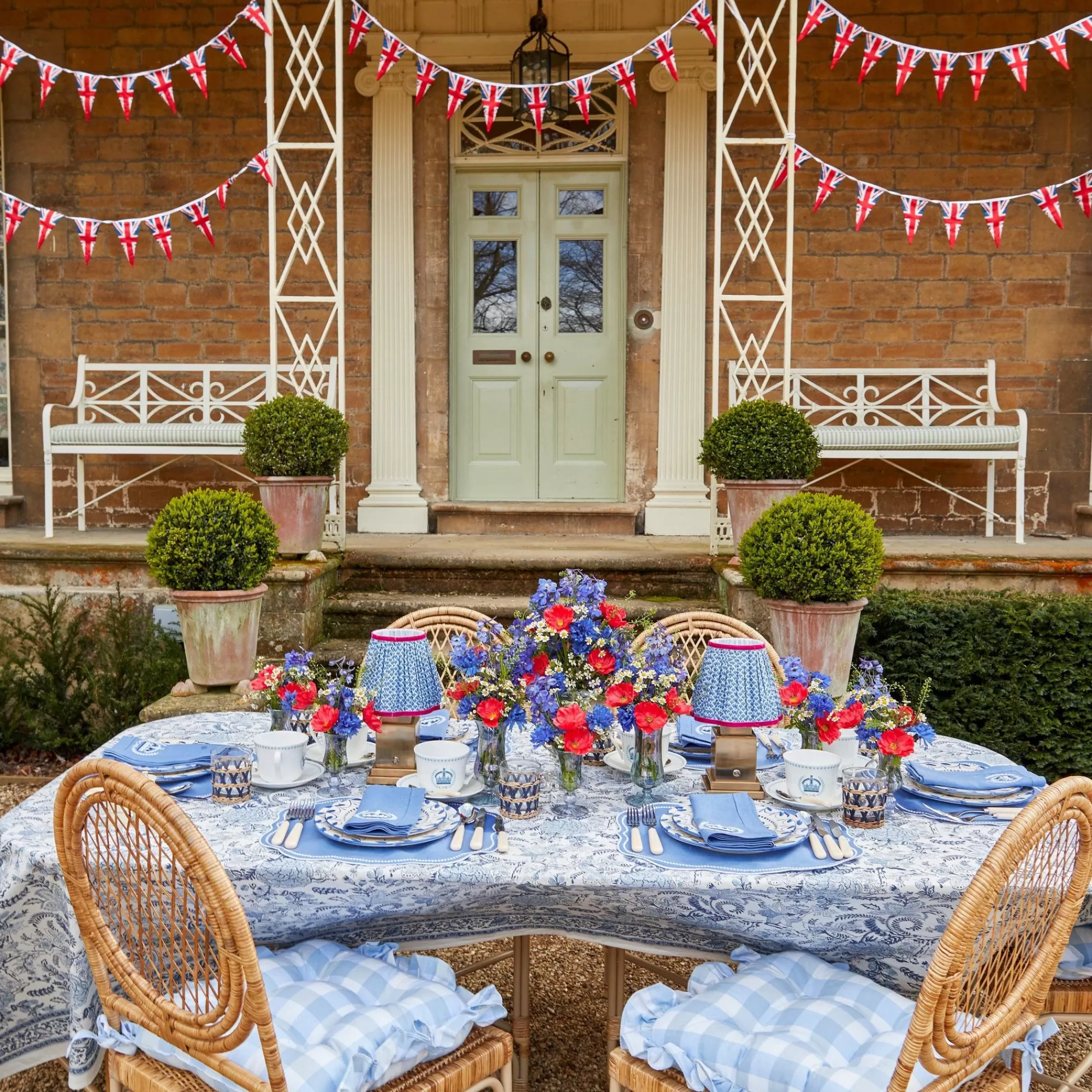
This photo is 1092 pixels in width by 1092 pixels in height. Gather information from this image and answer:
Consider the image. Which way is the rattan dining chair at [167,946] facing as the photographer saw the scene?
facing away from the viewer and to the right of the viewer

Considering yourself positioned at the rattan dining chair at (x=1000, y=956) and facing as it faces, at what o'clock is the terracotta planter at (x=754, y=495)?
The terracotta planter is roughly at 1 o'clock from the rattan dining chair.

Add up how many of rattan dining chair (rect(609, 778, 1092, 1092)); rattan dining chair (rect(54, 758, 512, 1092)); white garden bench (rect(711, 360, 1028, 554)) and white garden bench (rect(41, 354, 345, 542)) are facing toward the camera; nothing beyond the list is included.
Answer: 2

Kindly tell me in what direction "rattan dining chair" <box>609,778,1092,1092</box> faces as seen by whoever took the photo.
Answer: facing away from the viewer and to the left of the viewer

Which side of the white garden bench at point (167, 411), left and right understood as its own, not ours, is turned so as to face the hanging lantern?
left

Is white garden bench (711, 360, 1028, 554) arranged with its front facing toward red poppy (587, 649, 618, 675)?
yes

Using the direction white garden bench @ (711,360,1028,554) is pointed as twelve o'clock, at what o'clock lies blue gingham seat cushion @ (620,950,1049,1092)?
The blue gingham seat cushion is roughly at 12 o'clock from the white garden bench.

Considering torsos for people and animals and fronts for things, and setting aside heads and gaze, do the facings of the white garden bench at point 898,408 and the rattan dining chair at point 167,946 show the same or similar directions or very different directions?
very different directions
